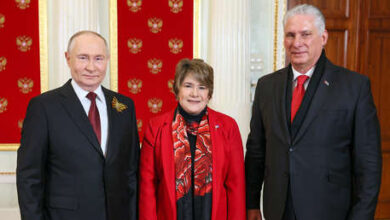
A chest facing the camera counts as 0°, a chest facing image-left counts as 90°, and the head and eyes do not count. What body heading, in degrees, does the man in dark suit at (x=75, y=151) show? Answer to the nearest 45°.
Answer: approximately 315°

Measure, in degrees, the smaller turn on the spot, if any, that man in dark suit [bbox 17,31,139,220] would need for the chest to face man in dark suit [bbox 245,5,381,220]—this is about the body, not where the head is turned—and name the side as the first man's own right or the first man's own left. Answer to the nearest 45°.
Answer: approximately 45° to the first man's own left

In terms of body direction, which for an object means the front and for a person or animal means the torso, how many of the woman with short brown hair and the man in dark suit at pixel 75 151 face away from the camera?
0

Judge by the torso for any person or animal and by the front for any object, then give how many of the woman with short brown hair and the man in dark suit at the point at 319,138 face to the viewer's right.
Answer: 0

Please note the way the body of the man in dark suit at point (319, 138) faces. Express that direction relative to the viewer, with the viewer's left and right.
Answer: facing the viewer and to the left of the viewer

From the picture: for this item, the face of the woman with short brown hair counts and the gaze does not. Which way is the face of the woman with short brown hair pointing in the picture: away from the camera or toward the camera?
toward the camera

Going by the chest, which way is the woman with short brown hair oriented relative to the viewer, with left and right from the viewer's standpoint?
facing the viewer

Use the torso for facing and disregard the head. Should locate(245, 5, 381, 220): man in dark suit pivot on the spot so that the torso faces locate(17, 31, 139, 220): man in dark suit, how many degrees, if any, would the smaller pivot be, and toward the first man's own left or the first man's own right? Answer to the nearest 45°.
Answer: approximately 45° to the first man's own right
